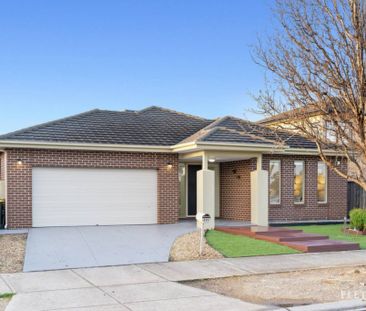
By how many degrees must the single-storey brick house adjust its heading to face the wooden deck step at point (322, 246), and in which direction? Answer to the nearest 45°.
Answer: approximately 45° to its left

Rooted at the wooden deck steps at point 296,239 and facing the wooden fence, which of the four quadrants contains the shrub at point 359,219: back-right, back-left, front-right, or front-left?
front-right

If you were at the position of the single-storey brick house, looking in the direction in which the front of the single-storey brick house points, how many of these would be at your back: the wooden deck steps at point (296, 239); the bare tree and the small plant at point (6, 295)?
0

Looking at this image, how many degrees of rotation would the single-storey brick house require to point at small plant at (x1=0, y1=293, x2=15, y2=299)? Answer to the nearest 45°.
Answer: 0° — it already faces it

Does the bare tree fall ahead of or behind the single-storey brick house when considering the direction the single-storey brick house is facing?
ahead

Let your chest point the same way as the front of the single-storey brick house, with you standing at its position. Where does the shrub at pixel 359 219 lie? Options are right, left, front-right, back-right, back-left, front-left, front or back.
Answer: left

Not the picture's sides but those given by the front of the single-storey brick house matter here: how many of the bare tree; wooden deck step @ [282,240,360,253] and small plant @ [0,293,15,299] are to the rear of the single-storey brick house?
0

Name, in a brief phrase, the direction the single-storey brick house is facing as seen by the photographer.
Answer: facing the viewer

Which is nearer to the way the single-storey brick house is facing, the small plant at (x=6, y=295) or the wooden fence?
the small plant

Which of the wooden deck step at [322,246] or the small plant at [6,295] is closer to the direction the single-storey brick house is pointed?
the small plant

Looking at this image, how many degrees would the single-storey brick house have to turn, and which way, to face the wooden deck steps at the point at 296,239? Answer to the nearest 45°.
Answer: approximately 45° to its left
